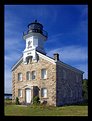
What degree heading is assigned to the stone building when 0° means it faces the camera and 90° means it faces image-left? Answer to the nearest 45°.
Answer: approximately 45°
